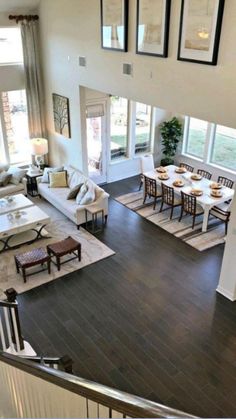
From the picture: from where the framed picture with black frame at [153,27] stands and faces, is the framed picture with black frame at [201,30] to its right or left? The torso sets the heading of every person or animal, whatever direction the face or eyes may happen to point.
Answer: on its left

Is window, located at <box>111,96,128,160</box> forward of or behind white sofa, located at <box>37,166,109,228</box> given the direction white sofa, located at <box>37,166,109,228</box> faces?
behind

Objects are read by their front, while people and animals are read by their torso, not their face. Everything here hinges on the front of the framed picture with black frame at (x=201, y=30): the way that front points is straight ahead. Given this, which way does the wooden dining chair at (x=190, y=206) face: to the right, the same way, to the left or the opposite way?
the opposite way

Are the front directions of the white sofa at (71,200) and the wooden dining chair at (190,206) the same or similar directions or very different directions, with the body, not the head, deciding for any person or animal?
very different directions

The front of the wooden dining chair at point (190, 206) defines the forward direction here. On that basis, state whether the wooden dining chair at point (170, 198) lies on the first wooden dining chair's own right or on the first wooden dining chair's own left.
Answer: on the first wooden dining chair's own left

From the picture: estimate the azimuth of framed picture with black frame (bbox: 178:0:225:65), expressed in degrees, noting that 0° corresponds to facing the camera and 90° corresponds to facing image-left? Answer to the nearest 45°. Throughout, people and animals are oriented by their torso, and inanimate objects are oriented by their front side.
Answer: approximately 45°

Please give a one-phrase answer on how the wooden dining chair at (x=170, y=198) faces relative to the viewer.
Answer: facing away from the viewer and to the right of the viewer

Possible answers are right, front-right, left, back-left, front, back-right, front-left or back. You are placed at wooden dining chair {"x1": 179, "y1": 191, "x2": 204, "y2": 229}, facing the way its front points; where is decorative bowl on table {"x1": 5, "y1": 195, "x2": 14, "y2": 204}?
back-left

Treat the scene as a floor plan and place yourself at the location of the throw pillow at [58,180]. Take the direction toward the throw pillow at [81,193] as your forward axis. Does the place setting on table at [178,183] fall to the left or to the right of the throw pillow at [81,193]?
left

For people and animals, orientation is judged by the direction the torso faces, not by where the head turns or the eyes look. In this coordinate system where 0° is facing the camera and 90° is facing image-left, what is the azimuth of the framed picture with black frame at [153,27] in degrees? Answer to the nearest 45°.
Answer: approximately 45°

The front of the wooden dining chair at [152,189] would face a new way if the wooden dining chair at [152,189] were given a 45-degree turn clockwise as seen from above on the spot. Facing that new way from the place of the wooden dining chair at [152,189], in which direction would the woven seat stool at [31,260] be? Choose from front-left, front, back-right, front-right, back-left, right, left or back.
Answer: back-right

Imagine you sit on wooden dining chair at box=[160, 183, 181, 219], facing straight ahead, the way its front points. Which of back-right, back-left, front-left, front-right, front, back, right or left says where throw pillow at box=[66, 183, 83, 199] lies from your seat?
back-left

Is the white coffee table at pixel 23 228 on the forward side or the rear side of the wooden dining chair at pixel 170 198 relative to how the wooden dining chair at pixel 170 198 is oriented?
on the rear side

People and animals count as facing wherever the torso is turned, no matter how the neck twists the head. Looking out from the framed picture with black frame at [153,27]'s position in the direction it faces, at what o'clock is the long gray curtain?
The long gray curtain is roughly at 3 o'clock from the framed picture with black frame.
